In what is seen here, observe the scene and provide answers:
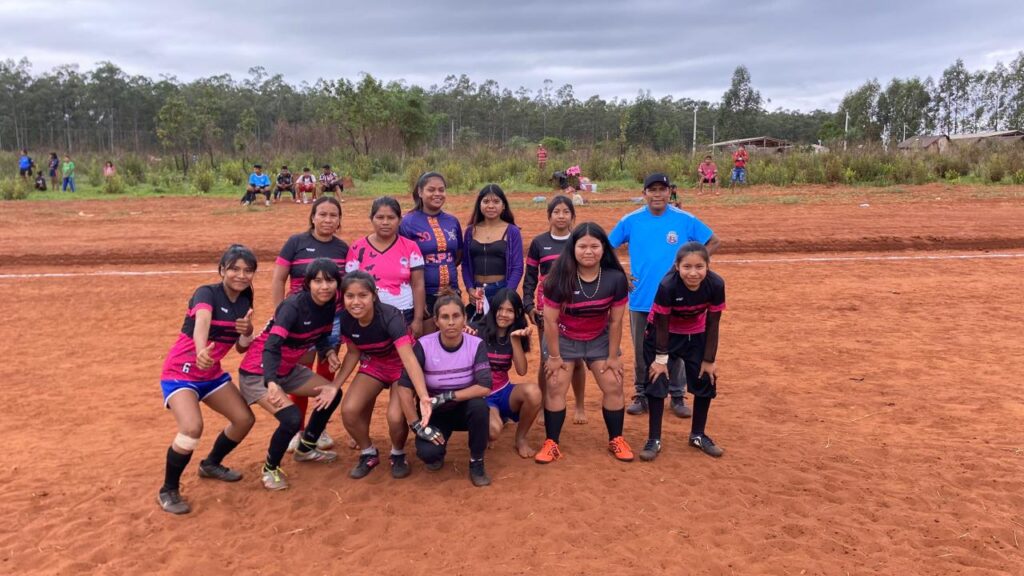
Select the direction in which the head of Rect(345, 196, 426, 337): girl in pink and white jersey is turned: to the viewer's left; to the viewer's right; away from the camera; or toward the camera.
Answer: toward the camera

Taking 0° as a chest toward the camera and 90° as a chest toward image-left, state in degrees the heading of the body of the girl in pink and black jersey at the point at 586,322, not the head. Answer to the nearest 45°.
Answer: approximately 0°

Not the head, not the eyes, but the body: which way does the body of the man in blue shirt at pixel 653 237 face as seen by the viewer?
toward the camera

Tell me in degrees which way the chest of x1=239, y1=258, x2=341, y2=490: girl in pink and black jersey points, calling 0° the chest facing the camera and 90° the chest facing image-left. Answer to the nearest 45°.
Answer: approximately 315°

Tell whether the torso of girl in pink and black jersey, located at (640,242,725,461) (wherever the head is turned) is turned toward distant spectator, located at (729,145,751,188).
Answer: no

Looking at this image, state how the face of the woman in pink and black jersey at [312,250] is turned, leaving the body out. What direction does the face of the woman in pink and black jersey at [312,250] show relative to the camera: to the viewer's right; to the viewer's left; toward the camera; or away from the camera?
toward the camera

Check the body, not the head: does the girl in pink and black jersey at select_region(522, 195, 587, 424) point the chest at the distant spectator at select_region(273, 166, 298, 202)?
no

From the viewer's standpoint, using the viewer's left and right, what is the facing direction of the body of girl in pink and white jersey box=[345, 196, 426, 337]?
facing the viewer

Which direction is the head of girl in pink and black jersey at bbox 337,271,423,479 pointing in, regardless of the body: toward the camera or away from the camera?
toward the camera

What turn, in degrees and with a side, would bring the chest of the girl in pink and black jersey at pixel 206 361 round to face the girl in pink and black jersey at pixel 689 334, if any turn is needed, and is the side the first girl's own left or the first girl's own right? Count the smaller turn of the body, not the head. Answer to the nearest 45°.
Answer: approximately 45° to the first girl's own left

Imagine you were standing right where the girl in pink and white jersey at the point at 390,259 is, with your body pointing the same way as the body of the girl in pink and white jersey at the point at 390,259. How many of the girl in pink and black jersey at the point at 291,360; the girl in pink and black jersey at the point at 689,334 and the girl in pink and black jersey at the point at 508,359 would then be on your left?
2

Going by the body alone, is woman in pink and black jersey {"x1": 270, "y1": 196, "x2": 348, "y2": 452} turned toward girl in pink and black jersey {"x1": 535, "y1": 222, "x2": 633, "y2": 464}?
no

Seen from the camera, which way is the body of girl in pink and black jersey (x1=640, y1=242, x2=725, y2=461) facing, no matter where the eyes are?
toward the camera

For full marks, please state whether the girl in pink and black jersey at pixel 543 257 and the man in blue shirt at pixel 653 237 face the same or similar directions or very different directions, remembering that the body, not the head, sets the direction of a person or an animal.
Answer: same or similar directions

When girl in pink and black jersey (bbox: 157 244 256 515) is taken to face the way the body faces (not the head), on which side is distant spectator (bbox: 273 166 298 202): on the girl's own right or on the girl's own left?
on the girl's own left

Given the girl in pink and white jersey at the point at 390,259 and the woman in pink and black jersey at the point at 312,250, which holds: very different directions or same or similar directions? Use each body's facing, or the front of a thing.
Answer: same or similar directions

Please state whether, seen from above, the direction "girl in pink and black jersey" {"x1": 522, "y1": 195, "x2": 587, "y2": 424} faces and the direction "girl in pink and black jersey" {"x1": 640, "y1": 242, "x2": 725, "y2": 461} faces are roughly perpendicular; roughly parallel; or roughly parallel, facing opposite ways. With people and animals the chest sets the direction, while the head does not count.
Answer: roughly parallel

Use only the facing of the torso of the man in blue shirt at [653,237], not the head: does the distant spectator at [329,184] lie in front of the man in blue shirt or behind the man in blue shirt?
behind

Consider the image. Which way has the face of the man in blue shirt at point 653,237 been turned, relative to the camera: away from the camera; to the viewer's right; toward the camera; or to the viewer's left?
toward the camera
